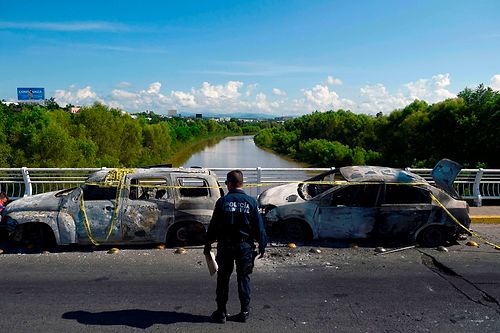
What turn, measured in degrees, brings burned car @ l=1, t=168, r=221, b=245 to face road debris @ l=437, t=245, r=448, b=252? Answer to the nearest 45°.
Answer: approximately 180°

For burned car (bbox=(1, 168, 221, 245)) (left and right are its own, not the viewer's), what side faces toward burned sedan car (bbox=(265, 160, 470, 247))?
back

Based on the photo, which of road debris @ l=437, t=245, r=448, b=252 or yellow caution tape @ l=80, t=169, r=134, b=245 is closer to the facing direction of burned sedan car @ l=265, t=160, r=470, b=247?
the yellow caution tape

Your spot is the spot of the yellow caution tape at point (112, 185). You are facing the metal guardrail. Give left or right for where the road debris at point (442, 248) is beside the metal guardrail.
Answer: right

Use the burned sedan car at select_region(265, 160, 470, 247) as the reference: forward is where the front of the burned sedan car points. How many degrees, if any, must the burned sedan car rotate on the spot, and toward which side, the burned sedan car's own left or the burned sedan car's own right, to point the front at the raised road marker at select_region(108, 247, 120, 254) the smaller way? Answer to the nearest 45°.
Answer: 0° — it already faces it

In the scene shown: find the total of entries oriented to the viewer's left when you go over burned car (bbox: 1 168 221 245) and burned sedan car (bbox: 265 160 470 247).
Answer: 2

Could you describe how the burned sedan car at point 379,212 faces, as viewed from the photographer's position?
facing to the left of the viewer

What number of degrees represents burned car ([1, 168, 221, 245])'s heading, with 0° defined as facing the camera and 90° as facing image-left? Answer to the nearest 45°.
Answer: approximately 90°

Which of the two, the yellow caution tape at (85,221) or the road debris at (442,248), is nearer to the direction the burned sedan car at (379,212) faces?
the yellow caution tape

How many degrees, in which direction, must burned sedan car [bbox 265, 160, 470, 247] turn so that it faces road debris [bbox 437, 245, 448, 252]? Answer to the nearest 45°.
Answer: approximately 180°
